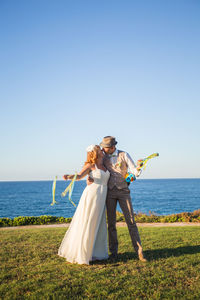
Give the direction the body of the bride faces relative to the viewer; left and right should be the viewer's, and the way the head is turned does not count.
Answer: facing the viewer and to the right of the viewer

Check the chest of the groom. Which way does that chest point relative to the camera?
toward the camera
